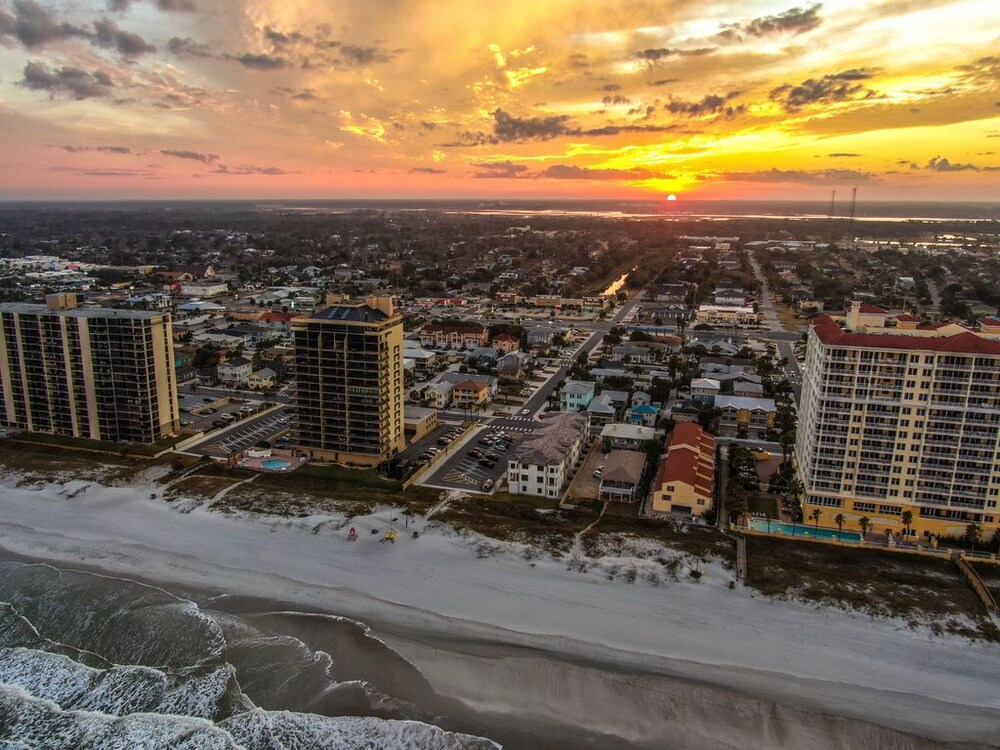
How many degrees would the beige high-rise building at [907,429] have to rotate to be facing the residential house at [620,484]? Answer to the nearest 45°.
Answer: approximately 90° to its right

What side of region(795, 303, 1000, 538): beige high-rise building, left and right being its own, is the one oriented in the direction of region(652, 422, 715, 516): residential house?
right
